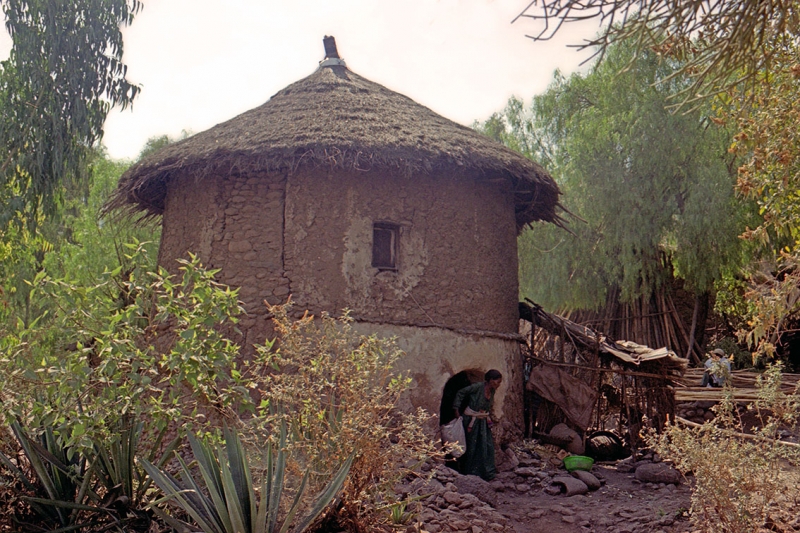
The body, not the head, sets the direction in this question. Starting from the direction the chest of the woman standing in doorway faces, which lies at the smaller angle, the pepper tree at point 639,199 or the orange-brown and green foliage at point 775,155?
the orange-brown and green foliage

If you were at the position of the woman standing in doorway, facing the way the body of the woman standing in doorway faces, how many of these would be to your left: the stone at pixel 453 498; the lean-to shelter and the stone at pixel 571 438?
2

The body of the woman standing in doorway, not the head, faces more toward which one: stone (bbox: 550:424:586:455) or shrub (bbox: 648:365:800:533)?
the shrub

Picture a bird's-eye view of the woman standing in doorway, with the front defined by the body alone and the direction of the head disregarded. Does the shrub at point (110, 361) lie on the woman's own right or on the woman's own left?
on the woman's own right

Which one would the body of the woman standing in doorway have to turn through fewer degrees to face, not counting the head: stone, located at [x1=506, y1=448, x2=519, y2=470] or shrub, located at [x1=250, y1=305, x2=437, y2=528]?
the shrub

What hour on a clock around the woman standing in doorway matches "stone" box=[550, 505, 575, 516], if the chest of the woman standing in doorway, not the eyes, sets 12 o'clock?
The stone is roughly at 12 o'clock from the woman standing in doorway.

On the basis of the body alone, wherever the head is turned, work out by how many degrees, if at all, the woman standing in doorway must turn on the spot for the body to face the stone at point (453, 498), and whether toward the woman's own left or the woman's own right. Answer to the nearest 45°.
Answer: approximately 45° to the woman's own right

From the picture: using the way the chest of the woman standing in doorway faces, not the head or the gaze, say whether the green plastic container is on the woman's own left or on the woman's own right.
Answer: on the woman's own left

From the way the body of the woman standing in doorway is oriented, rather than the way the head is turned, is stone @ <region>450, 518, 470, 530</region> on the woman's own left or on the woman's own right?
on the woman's own right

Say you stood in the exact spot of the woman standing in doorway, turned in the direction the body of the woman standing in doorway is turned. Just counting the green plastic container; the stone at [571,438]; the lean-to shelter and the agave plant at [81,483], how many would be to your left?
3

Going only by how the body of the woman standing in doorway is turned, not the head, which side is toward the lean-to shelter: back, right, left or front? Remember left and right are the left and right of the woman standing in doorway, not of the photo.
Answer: left

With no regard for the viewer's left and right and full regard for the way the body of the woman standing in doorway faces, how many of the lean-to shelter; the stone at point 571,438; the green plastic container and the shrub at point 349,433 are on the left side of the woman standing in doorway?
3

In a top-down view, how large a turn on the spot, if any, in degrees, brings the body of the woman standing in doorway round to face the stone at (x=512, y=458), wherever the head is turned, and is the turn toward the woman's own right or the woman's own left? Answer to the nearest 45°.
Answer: approximately 90° to the woman's own left

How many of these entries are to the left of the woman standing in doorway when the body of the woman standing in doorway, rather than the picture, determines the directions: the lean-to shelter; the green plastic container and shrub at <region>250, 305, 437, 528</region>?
2
